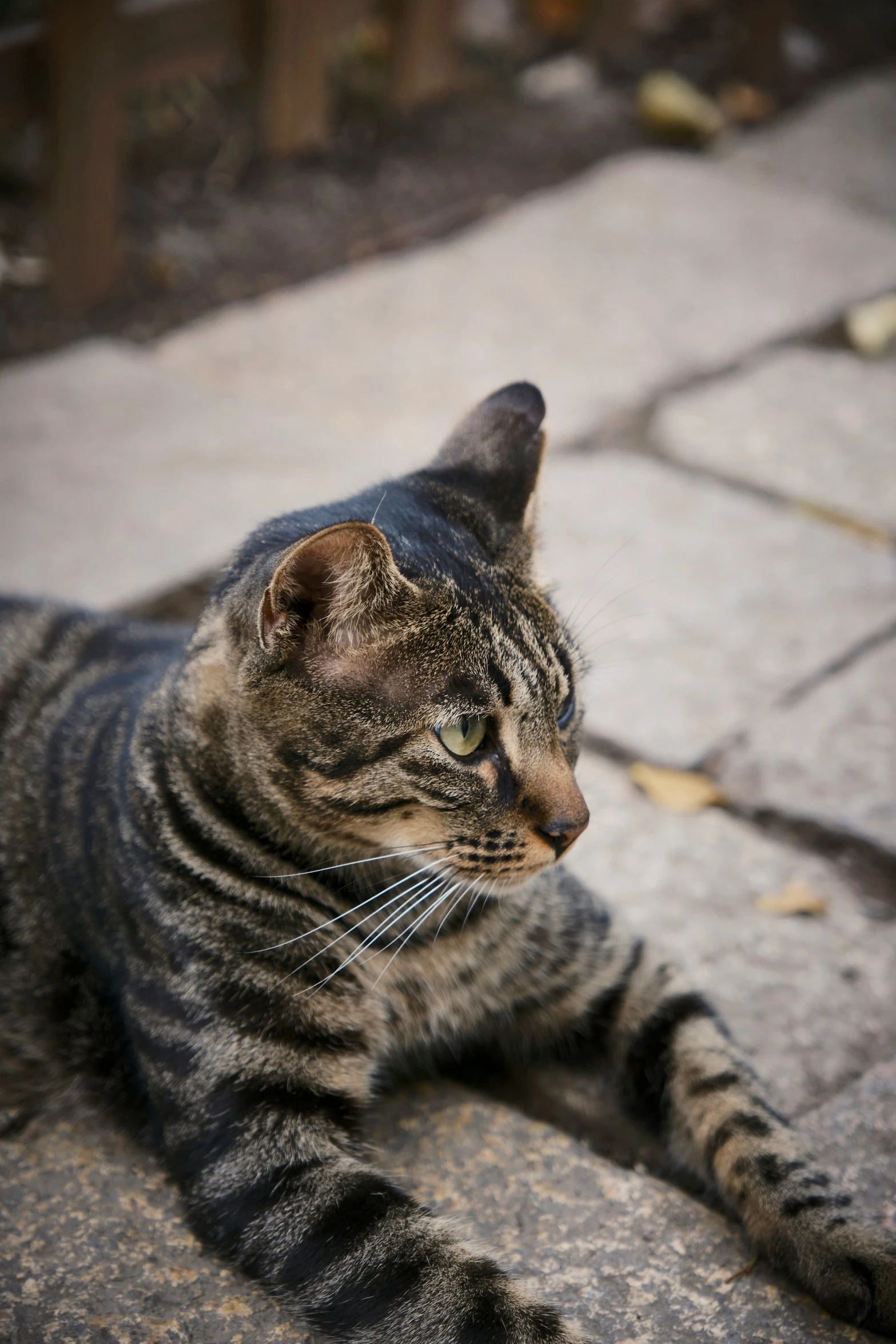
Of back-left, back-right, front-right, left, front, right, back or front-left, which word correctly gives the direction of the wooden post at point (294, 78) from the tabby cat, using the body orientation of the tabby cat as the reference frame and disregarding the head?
back-left

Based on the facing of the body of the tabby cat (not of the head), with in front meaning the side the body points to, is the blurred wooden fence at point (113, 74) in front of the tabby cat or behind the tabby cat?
behind

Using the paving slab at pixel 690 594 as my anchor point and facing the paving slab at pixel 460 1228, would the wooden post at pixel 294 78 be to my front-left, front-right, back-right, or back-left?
back-right

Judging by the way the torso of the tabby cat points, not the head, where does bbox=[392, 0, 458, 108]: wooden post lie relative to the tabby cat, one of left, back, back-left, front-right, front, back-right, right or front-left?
back-left

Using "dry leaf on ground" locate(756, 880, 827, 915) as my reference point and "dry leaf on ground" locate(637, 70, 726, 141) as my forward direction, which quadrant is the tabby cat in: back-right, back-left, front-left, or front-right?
back-left

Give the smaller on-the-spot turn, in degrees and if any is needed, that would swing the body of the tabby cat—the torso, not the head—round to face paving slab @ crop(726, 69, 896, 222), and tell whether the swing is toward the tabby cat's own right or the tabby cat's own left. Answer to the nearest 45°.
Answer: approximately 135° to the tabby cat's own left

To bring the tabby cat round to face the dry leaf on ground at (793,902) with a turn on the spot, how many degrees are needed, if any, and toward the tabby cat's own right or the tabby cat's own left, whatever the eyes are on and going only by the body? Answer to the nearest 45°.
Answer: approximately 90° to the tabby cat's own left

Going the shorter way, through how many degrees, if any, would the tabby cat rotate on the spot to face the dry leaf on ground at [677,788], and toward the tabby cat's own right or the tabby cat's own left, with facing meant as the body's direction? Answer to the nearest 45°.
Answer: approximately 90° to the tabby cat's own left

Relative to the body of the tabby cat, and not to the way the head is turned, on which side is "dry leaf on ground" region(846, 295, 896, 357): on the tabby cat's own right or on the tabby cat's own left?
on the tabby cat's own left

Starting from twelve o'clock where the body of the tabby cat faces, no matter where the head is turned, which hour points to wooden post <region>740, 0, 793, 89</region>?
The wooden post is roughly at 8 o'clock from the tabby cat.

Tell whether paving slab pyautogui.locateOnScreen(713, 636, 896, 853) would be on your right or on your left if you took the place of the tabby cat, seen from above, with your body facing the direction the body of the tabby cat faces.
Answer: on your left

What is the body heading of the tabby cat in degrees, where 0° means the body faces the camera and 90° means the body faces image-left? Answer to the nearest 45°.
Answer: approximately 315°
